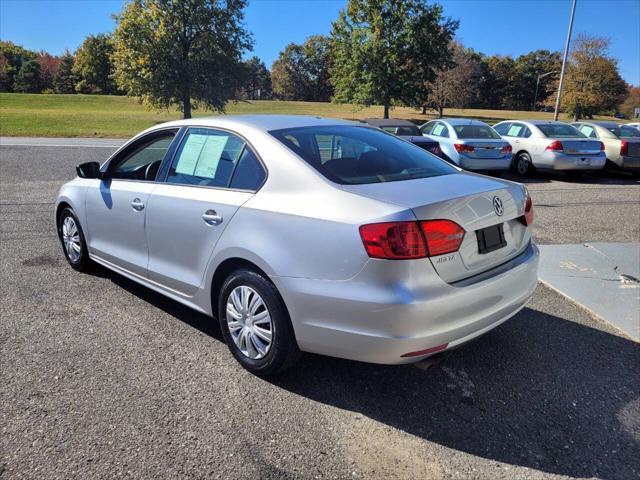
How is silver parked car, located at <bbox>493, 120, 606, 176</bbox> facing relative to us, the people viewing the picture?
facing away from the viewer and to the left of the viewer

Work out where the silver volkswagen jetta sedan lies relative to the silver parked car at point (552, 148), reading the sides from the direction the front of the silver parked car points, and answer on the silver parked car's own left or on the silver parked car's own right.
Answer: on the silver parked car's own left

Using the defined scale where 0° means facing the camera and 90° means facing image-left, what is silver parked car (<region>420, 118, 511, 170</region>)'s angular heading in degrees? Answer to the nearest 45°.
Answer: approximately 135°

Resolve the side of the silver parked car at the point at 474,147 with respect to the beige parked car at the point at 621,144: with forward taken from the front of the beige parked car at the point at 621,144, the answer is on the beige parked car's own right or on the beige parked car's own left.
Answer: on the beige parked car's own left

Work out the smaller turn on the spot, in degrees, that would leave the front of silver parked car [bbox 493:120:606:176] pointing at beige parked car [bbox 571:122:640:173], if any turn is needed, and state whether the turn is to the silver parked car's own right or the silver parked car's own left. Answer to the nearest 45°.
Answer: approximately 90° to the silver parked car's own right

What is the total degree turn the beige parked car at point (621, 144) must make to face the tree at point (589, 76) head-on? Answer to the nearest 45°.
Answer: approximately 45° to its right

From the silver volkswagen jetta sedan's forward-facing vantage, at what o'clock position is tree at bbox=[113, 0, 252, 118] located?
The tree is roughly at 1 o'clock from the silver volkswagen jetta sedan.
